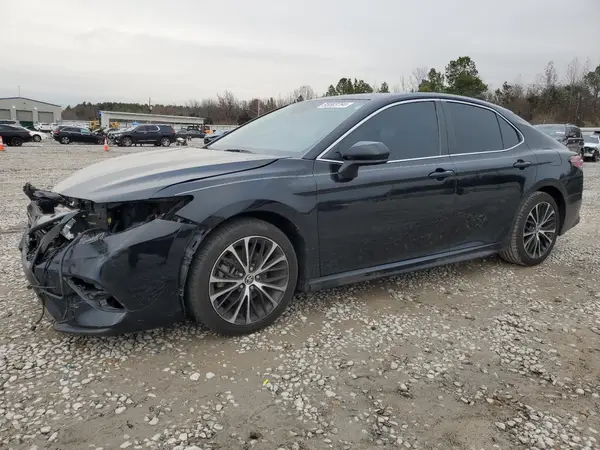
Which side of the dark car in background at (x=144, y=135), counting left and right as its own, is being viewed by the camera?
left

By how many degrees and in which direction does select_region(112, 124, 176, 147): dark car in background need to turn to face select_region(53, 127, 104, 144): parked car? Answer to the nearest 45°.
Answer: approximately 45° to its right

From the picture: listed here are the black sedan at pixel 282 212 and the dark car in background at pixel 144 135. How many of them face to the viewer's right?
0

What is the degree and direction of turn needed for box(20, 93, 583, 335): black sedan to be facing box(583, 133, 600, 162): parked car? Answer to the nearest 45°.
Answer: approximately 180°

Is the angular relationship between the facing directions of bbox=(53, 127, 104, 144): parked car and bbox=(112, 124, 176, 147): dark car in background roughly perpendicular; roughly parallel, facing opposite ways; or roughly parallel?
roughly parallel, facing opposite ways

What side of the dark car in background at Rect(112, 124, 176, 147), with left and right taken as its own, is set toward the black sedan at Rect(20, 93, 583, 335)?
left

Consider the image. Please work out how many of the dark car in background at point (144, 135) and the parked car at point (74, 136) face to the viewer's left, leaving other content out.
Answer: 1

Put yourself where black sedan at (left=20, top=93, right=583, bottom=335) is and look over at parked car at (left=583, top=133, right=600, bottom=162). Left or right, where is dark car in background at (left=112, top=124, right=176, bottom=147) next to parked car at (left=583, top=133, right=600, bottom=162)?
left

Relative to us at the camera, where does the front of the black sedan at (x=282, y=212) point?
facing the viewer and to the left of the viewer

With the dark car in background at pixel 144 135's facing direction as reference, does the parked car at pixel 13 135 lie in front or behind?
in front

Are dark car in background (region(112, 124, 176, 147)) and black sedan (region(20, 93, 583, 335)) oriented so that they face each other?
no

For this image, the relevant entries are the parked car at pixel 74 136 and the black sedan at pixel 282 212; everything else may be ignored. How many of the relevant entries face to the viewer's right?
1

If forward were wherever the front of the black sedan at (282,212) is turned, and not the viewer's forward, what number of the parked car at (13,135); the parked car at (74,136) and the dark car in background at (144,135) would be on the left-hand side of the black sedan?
0
